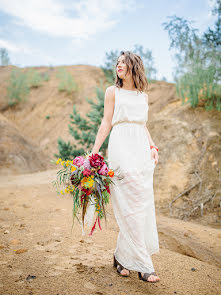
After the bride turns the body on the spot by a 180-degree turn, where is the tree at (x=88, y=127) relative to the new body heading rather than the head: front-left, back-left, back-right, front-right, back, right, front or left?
front

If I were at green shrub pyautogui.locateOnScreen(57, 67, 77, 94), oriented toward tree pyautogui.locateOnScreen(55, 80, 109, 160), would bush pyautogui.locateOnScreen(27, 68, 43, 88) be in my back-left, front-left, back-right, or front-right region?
back-right

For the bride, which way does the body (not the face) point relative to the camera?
toward the camera

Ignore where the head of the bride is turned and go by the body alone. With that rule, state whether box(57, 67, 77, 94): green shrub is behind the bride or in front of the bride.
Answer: behind

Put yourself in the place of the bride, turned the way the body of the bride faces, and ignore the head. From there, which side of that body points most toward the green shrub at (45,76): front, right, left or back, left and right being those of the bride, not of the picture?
back

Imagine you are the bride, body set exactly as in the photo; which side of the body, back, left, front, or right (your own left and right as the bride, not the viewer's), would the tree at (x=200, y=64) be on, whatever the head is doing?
back

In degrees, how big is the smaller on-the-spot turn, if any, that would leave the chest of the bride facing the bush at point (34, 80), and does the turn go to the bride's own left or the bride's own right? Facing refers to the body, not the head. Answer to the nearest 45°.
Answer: approximately 180°

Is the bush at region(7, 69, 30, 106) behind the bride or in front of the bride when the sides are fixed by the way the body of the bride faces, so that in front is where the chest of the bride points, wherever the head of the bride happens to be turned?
behind

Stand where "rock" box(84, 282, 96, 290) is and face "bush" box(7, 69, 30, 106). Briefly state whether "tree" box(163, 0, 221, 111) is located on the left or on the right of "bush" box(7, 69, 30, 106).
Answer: right

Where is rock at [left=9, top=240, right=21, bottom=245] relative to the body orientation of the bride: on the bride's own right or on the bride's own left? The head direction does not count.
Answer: on the bride's own right

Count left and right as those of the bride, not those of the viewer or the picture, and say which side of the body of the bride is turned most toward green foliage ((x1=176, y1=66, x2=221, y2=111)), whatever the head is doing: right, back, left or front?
back
